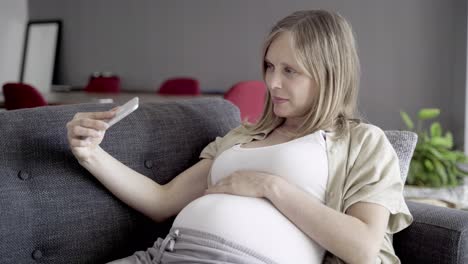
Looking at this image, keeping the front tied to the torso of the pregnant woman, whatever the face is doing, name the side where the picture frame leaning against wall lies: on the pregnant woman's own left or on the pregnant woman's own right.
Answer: on the pregnant woman's own right

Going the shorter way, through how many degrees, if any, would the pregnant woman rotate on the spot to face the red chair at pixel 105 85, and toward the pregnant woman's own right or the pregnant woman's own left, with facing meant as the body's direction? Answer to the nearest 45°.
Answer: approximately 135° to the pregnant woman's own right

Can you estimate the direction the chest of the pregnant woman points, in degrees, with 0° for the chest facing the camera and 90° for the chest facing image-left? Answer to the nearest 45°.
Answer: approximately 45°

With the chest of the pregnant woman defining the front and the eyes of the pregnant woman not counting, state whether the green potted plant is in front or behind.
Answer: behind

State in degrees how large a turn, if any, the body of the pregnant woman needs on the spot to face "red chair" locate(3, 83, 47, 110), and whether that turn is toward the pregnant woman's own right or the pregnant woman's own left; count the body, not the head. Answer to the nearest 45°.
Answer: approximately 90° to the pregnant woman's own right
